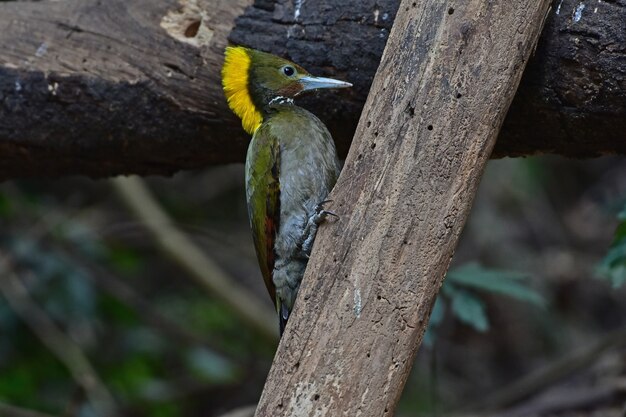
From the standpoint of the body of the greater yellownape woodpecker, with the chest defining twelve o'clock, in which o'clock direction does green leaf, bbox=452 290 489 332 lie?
The green leaf is roughly at 11 o'clock from the greater yellownape woodpecker.

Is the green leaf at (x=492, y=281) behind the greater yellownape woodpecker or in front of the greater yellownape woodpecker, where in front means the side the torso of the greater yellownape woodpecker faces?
in front

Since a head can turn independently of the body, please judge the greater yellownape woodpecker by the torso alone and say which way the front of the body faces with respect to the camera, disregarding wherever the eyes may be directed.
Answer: to the viewer's right
